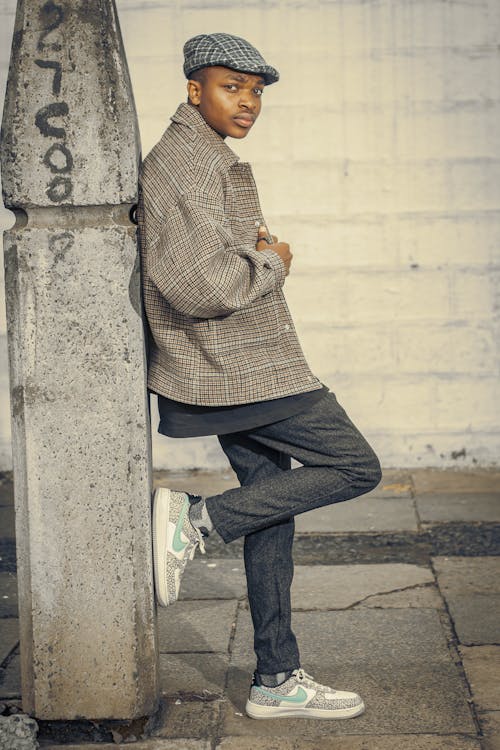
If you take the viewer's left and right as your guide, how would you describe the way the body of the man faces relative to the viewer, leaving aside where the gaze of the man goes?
facing to the right of the viewer

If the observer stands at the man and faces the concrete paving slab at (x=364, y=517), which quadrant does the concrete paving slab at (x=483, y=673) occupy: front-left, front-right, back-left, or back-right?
front-right

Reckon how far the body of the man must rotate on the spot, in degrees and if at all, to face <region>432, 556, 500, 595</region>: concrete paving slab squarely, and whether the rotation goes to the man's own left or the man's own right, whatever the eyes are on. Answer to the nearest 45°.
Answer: approximately 45° to the man's own left

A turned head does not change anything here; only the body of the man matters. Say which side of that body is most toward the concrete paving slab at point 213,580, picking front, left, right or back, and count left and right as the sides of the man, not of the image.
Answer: left

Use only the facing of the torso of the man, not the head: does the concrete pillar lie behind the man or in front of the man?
behind

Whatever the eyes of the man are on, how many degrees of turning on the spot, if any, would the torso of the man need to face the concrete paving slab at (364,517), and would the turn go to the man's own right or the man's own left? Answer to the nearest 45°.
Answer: approximately 90° to the man's own left

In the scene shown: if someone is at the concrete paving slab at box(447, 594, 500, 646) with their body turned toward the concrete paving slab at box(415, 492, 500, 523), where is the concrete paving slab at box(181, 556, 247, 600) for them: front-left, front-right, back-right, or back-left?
front-left

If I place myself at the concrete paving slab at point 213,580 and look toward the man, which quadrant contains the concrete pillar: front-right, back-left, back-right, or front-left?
front-right
